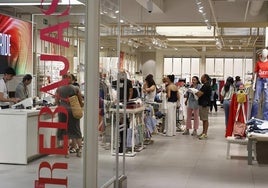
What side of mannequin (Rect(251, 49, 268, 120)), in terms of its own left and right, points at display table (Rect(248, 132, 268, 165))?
front

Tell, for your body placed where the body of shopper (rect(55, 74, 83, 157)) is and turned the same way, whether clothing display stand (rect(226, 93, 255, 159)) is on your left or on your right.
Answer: on your right

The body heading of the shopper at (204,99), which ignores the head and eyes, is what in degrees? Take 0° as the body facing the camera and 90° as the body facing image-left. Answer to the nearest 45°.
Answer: approximately 90°

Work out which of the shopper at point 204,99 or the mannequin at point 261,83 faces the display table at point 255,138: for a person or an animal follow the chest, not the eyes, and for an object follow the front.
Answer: the mannequin

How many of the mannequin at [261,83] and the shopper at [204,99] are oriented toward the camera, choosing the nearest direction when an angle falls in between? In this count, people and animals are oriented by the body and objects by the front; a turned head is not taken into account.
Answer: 1

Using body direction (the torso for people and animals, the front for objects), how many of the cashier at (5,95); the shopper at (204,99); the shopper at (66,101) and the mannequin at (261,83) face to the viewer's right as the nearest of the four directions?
1

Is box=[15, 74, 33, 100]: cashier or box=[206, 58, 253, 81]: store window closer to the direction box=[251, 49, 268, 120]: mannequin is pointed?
the cashier

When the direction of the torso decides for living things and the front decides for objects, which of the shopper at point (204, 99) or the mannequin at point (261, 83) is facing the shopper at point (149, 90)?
the shopper at point (204, 99)

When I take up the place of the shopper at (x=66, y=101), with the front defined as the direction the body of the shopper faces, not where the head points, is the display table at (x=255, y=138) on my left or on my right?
on my right

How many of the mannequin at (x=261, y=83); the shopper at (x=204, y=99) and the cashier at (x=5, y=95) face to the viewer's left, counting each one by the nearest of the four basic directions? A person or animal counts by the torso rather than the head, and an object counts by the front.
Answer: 1

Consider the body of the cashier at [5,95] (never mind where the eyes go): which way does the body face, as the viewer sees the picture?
to the viewer's right

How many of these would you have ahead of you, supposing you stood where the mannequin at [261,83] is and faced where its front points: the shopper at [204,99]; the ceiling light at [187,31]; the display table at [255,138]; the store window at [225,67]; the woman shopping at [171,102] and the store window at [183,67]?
1

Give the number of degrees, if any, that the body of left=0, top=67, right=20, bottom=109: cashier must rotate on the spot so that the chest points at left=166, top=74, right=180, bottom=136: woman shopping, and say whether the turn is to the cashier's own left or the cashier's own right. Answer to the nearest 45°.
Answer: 0° — they already face them

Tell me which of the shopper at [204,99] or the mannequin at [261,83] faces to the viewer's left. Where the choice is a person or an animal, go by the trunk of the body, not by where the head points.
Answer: the shopper

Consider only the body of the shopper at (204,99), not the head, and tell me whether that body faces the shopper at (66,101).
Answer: no

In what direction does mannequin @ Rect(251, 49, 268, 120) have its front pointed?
toward the camera
